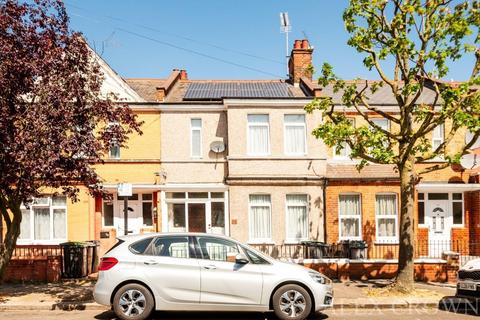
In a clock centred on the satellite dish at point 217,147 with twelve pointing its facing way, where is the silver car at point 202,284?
The silver car is roughly at 12 o'clock from the satellite dish.

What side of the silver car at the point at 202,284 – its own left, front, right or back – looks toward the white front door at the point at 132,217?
left

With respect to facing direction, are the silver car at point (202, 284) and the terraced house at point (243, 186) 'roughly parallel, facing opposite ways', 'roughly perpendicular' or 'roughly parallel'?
roughly perpendicular

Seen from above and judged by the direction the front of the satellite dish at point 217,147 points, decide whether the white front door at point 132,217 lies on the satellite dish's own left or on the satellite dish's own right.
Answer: on the satellite dish's own right

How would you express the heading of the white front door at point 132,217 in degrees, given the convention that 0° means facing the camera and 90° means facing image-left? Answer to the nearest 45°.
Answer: approximately 0°

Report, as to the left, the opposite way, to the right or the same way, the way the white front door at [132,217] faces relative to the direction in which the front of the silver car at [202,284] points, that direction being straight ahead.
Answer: to the right

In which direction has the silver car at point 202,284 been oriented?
to the viewer's right

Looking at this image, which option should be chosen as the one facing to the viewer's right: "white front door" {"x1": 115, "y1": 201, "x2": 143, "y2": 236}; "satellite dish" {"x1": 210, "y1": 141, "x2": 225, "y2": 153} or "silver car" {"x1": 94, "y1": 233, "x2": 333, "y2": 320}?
the silver car

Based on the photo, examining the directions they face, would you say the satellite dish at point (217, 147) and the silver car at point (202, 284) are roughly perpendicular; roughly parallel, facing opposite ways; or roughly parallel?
roughly perpendicular
